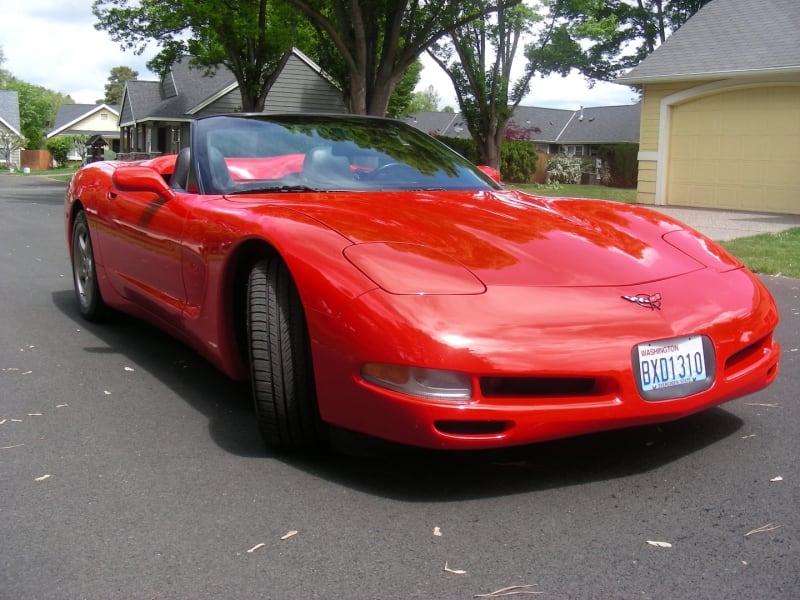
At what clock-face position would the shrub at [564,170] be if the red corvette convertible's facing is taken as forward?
The shrub is roughly at 8 o'clock from the red corvette convertible.

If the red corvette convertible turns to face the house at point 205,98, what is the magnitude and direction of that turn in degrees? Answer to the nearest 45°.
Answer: approximately 135° to its left

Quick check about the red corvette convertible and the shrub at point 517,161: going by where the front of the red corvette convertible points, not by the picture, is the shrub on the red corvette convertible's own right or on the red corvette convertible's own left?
on the red corvette convertible's own left

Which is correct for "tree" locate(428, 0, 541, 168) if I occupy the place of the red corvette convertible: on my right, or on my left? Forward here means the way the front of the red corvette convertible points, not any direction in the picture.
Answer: on my left

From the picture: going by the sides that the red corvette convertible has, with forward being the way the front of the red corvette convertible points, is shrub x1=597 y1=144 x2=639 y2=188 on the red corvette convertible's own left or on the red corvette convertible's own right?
on the red corvette convertible's own left

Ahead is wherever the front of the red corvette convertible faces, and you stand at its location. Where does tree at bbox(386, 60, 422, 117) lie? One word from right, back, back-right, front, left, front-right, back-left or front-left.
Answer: back-left

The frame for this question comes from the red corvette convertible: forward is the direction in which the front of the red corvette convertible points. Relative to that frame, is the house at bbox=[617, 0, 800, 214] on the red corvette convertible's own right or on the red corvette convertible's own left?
on the red corvette convertible's own left

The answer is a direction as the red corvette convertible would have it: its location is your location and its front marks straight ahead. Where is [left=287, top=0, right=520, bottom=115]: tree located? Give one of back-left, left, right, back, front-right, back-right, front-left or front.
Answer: back-left

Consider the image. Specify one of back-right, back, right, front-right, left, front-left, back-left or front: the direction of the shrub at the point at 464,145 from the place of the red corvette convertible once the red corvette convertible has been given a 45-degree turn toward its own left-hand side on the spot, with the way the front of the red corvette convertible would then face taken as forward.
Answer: left

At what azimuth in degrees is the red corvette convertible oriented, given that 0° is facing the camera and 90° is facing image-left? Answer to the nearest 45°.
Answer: approximately 315°

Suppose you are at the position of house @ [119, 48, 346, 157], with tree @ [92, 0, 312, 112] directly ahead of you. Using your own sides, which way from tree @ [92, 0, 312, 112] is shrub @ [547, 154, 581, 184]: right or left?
left

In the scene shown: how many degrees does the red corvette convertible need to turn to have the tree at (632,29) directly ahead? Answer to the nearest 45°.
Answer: approximately 135° to its left

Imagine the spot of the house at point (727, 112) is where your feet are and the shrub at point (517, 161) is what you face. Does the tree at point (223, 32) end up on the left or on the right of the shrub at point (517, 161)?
left
